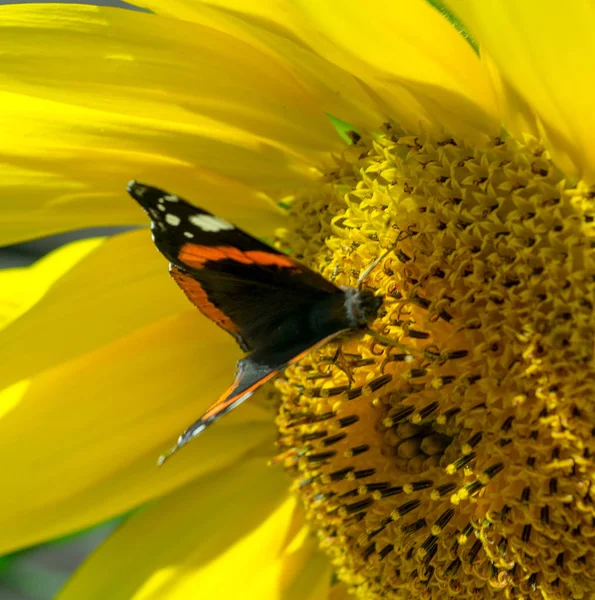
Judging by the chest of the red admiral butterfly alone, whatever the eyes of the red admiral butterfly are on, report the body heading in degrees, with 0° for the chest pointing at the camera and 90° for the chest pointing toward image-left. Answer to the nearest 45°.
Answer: approximately 270°
